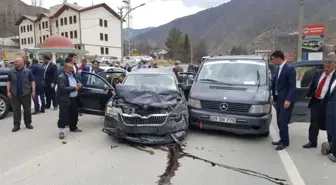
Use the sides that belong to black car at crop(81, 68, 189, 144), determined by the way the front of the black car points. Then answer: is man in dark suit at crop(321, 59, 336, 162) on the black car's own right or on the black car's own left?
on the black car's own left

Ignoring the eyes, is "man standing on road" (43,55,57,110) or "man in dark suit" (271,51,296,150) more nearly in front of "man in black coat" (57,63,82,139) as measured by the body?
the man in dark suit

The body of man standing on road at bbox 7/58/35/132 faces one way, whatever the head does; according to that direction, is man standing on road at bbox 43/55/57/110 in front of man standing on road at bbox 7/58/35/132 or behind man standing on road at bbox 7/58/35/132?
behind

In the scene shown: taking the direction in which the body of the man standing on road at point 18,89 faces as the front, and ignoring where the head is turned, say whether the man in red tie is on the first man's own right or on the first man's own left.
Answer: on the first man's own left

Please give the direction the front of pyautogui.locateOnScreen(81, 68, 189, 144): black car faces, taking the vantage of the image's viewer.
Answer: facing the viewer

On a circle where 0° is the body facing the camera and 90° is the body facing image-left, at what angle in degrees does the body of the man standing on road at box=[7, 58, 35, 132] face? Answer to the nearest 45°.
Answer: approximately 0°

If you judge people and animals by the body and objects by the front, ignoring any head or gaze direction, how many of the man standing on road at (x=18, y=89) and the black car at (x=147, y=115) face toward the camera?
2

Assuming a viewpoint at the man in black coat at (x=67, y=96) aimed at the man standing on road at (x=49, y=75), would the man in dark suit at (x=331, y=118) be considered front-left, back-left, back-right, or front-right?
back-right
